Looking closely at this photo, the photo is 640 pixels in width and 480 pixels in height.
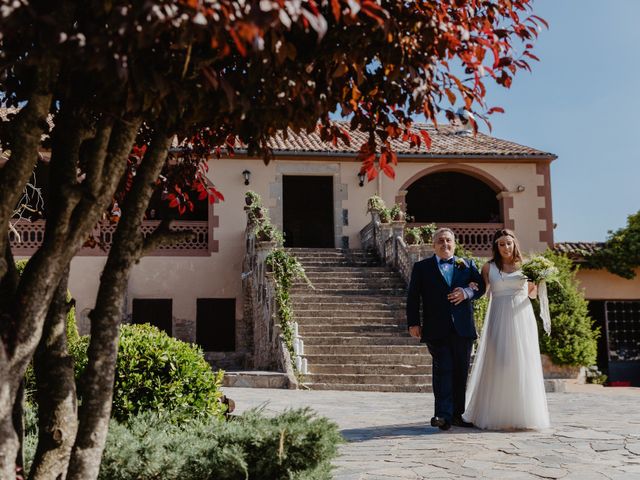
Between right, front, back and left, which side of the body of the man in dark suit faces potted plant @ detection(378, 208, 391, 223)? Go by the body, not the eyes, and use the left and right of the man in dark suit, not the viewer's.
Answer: back

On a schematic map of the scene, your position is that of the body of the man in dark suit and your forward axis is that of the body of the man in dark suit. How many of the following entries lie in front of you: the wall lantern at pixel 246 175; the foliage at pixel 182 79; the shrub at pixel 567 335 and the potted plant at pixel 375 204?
1

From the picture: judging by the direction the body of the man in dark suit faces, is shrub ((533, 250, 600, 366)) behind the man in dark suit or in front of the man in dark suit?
behind

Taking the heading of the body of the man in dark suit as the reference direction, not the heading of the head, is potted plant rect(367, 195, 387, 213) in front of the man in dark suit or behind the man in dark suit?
behind

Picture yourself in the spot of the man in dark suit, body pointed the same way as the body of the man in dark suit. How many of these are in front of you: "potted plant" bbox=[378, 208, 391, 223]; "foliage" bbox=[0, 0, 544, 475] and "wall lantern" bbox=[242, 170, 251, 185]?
1

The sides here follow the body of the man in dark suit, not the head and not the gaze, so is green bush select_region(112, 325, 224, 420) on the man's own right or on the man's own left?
on the man's own right

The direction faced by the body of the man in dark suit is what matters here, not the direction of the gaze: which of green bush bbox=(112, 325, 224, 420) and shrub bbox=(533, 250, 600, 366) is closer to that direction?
the green bush

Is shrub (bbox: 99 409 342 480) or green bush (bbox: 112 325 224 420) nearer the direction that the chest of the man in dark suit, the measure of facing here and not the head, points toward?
the shrub

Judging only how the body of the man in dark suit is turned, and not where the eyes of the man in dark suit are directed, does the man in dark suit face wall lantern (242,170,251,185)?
no

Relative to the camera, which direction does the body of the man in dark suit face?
toward the camera

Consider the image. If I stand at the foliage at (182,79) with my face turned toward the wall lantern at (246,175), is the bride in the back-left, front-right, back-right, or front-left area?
front-right

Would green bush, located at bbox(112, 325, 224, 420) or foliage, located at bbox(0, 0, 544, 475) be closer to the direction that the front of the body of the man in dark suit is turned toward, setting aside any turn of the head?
the foliage
